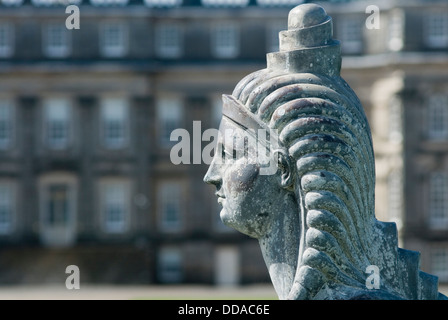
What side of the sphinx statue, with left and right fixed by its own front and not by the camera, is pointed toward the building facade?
right

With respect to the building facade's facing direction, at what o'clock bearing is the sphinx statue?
The sphinx statue is roughly at 12 o'clock from the building facade.

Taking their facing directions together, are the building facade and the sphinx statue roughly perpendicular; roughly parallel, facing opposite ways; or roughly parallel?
roughly perpendicular

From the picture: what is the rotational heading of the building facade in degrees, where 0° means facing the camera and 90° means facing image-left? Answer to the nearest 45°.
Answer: approximately 0°

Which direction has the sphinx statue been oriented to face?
to the viewer's left

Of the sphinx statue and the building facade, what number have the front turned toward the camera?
1
